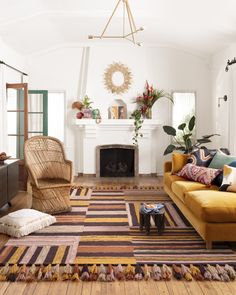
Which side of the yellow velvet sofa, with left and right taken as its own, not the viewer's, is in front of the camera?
left

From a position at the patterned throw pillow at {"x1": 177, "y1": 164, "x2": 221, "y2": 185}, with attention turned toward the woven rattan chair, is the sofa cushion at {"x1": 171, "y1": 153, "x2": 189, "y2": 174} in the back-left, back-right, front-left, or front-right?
front-right

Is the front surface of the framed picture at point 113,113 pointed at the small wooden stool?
yes

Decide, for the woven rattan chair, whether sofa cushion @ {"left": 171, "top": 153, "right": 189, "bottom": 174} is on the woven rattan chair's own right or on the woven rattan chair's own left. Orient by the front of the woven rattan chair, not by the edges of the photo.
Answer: on the woven rattan chair's own left

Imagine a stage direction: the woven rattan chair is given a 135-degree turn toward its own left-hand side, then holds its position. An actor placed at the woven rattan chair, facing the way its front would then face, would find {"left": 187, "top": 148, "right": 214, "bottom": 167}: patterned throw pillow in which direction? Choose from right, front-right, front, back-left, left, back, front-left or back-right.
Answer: right

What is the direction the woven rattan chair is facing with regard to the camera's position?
facing the viewer and to the right of the viewer

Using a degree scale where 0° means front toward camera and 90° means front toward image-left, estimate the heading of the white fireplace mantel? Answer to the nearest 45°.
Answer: approximately 0°

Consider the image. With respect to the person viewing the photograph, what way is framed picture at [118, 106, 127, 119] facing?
facing the viewer

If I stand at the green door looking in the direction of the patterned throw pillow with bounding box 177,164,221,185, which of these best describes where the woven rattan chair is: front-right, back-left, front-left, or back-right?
front-right
